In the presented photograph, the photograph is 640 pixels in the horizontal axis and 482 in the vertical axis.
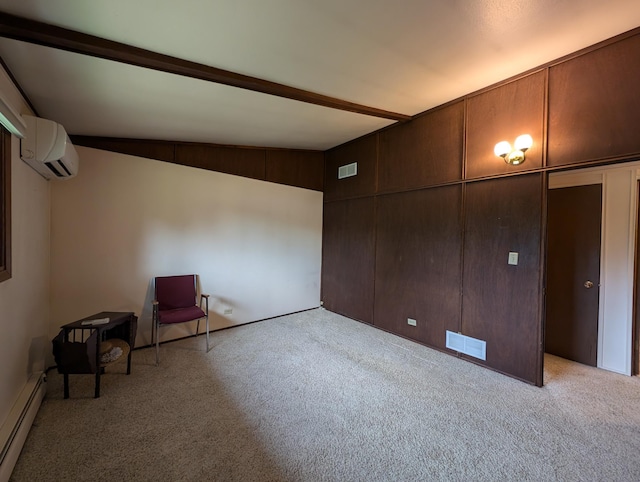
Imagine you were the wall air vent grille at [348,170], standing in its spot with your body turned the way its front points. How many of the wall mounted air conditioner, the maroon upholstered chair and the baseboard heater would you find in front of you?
3

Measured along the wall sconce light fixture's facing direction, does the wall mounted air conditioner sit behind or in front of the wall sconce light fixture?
in front

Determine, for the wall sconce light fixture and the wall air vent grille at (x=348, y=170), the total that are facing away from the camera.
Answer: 0

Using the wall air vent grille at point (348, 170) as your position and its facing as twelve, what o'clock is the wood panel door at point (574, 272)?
The wood panel door is roughly at 8 o'clock from the wall air vent grille.

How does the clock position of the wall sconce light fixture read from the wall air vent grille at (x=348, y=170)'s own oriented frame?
The wall sconce light fixture is roughly at 9 o'clock from the wall air vent grille.

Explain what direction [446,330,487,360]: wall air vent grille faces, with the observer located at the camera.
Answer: facing the viewer and to the left of the viewer

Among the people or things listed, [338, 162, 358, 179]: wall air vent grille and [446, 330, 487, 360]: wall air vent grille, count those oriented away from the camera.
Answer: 0

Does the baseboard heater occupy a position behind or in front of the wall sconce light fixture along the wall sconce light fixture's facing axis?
in front

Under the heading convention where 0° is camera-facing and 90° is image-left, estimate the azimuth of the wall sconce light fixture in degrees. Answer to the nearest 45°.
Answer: approximately 45°

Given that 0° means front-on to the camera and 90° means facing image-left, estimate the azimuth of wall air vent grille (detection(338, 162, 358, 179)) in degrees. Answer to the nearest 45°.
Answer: approximately 45°

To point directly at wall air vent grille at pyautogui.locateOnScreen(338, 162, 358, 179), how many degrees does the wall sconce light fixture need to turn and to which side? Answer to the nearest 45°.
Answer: approximately 45° to its right

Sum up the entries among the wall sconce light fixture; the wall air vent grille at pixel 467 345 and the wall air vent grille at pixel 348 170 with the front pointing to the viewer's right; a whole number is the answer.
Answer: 0

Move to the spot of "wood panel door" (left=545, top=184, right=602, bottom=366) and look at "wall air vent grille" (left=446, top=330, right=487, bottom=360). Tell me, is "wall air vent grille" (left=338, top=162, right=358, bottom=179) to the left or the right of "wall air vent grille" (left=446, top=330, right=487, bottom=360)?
right

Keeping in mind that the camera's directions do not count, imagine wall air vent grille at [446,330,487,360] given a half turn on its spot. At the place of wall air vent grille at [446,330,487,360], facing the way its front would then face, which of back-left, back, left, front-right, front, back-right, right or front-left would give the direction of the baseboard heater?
back
